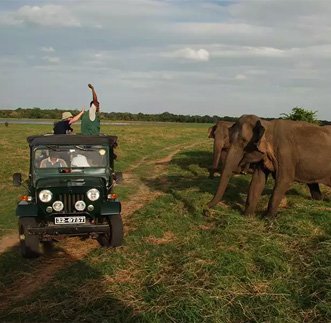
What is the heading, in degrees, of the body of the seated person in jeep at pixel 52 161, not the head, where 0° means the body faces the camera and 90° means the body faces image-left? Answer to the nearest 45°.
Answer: approximately 0°

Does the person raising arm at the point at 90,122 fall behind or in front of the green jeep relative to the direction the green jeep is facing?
behind

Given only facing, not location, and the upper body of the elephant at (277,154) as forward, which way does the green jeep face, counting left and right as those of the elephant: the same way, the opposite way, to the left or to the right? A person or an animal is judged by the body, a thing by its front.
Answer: to the left

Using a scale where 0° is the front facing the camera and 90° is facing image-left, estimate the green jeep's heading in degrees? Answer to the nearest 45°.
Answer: approximately 0°

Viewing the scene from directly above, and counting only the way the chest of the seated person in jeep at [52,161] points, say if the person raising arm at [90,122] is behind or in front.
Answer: behind

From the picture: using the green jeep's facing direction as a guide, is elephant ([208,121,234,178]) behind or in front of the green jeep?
behind

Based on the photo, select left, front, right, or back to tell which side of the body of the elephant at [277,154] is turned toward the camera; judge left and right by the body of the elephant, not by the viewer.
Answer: left

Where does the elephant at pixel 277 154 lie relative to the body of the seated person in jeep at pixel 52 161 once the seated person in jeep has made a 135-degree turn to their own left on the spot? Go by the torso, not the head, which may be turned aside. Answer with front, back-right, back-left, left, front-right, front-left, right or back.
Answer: front-right

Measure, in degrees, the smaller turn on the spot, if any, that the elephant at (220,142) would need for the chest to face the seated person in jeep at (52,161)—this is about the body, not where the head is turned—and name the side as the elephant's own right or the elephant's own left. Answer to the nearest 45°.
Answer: approximately 45° to the elephant's own left

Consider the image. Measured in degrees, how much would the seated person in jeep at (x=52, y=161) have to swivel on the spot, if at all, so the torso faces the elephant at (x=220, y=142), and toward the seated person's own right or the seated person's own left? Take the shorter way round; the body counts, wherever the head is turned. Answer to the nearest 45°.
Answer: approximately 135° to the seated person's own left

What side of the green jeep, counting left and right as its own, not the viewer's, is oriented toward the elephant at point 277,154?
left

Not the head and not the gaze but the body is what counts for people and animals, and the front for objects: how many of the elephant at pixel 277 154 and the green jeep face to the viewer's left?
1
